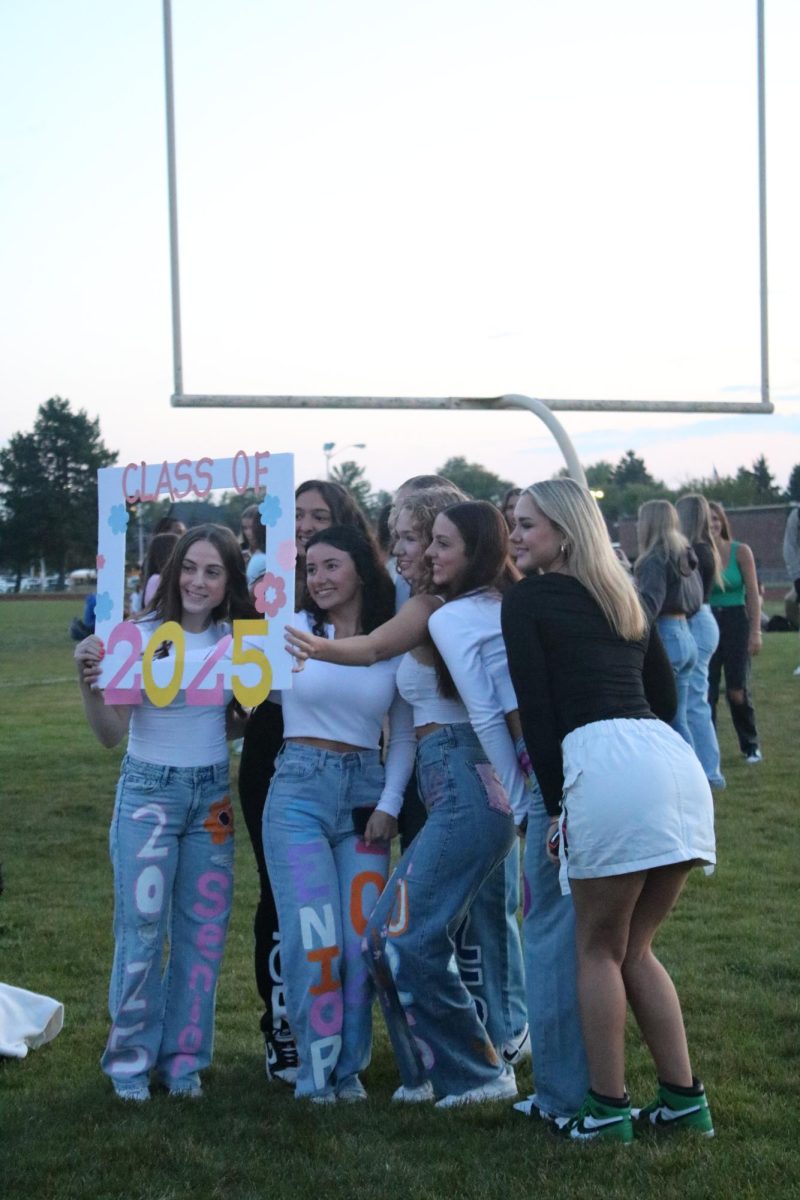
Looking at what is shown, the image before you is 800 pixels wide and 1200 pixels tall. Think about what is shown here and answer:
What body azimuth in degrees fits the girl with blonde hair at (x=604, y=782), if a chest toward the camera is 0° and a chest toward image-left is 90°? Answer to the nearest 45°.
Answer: approximately 135°

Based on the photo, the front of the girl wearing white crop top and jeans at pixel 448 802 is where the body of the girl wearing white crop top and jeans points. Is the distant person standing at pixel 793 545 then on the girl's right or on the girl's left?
on the girl's right

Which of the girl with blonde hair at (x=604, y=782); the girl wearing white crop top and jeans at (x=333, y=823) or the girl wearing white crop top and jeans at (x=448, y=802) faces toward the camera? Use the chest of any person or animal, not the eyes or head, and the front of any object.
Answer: the girl wearing white crop top and jeans at (x=333, y=823)

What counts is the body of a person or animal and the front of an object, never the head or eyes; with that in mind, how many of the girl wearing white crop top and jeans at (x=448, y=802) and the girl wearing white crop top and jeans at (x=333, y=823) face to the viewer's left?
1

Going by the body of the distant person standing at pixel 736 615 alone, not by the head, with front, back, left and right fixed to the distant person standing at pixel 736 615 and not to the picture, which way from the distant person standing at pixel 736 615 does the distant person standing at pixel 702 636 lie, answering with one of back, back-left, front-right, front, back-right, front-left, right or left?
front-left

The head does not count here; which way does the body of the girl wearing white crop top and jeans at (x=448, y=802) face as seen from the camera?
to the viewer's left

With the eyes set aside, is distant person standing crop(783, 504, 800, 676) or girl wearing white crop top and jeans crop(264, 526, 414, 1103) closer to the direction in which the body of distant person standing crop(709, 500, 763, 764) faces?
the girl wearing white crop top and jeans

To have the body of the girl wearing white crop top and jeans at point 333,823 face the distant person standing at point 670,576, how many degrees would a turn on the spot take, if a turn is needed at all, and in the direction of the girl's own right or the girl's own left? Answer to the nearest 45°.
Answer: approximately 135° to the girl's own left

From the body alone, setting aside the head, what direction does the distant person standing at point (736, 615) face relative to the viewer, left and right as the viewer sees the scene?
facing the viewer and to the left of the viewer

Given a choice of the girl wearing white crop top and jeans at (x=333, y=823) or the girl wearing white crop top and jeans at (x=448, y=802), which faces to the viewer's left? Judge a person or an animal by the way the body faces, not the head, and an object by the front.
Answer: the girl wearing white crop top and jeans at (x=448, y=802)

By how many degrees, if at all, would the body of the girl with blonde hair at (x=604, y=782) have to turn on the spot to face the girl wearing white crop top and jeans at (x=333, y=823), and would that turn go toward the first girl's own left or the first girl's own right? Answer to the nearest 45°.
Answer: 0° — they already face them

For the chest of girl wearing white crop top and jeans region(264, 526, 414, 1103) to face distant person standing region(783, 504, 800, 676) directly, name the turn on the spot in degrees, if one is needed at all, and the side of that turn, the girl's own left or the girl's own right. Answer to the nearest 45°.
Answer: approximately 135° to the girl's own left

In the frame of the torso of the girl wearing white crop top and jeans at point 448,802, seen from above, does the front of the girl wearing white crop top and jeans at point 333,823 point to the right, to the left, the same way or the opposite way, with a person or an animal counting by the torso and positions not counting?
to the left

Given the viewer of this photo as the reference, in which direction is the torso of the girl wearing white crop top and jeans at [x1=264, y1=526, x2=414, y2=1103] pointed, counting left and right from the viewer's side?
facing the viewer

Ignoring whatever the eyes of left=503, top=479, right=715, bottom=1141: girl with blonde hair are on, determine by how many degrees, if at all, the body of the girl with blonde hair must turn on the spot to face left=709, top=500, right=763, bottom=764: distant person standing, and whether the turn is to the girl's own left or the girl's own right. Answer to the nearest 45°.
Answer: approximately 45° to the girl's own right
